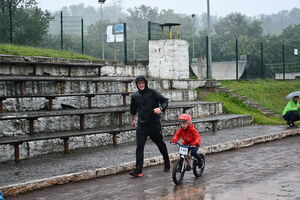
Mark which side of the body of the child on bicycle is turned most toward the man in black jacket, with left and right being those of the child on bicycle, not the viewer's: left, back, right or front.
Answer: right

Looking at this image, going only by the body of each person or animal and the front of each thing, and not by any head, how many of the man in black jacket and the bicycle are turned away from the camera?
0

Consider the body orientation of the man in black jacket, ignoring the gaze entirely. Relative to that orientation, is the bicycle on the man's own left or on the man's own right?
on the man's own left

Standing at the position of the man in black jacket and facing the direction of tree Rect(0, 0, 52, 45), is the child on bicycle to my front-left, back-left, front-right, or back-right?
back-right

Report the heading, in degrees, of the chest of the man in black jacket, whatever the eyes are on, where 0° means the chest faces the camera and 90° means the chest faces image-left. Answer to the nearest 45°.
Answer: approximately 45°

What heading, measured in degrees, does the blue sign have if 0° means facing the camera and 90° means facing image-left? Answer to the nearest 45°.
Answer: approximately 0°

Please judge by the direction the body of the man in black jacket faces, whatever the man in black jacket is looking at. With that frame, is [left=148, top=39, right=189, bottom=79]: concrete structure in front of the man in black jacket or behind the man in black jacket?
behind

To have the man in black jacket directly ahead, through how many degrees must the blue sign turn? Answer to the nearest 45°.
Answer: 0° — it already faces them

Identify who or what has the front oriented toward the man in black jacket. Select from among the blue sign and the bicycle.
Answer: the blue sign
